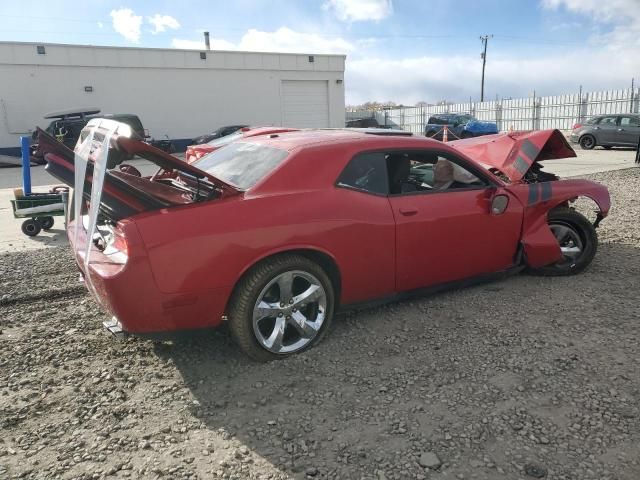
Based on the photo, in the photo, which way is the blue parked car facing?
to the viewer's right

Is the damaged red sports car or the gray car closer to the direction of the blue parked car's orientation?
the gray car

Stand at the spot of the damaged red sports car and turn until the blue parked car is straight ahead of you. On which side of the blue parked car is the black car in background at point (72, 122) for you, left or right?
left

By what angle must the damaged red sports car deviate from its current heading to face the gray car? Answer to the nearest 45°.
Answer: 0° — it already faces it

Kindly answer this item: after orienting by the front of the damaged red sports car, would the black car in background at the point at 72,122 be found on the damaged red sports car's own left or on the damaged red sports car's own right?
on the damaged red sports car's own left

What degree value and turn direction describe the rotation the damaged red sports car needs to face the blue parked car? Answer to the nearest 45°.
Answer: approximately 45° to its left

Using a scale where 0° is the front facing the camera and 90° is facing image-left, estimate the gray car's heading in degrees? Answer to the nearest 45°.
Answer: approximately 270°

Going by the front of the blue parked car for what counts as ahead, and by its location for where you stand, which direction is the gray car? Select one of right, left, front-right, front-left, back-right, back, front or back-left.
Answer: front-right

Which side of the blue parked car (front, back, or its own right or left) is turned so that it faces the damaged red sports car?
right

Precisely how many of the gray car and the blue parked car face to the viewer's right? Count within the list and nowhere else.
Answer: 2

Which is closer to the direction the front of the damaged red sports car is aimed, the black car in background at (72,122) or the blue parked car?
the blue parked car
